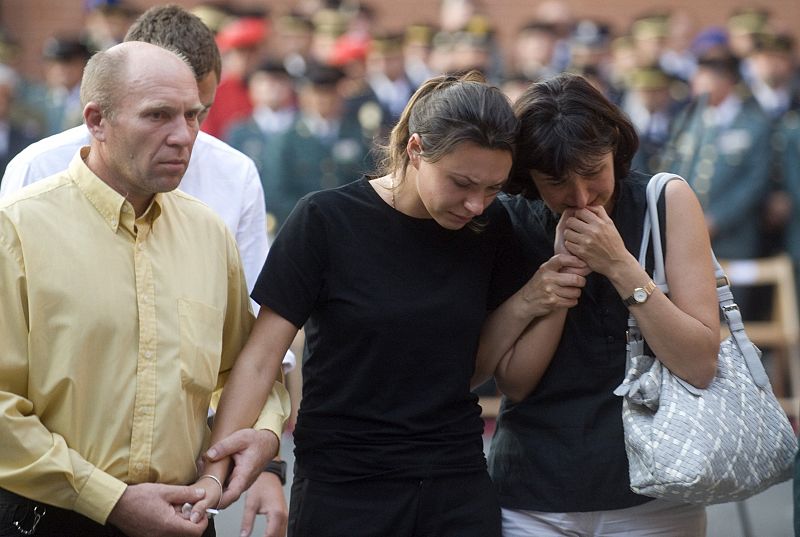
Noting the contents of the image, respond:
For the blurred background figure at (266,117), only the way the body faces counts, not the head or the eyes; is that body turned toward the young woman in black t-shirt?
yes

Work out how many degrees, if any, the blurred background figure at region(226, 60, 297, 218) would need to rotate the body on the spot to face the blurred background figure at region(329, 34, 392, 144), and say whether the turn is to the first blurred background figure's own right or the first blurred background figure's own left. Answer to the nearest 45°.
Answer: approximately 90° to the first blurred background figure's own left

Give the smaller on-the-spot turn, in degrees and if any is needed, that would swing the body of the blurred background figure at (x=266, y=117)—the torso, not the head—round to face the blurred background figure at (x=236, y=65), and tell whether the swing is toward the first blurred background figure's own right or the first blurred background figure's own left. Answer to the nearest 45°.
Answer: approximately 180°

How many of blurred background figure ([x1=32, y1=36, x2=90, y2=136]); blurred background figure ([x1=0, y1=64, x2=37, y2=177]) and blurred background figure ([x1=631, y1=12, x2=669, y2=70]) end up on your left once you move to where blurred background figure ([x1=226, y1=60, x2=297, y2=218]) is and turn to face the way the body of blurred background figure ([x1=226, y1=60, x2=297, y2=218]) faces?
1

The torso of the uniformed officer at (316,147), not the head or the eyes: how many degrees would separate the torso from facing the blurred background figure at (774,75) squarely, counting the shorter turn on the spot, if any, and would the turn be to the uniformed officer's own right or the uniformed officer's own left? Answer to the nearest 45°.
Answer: approximately 90° to the uniformed officer's own left

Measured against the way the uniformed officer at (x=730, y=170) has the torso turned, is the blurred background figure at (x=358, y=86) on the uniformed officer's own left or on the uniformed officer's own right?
on the uniformed officer's own right

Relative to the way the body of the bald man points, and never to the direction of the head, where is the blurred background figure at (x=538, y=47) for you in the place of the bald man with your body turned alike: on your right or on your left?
on your left

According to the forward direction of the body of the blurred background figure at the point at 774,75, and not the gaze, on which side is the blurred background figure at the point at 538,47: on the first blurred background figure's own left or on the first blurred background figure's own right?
on the first blurred background figure's own right

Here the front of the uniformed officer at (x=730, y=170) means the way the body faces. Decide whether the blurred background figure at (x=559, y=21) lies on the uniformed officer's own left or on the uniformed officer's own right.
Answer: on the uniformed officer's own right

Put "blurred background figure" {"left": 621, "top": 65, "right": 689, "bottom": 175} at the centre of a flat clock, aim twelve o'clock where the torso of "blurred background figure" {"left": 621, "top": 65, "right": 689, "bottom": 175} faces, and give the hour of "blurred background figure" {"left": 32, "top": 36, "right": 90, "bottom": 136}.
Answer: "blurred background figure" {"left": 32, "top": 36, "right": 90, "bottom": 136} is roughly at 3 o'clock from "blurred background figure" {"left": 621, "top": 65, "right": 689, "bottom": 175}.

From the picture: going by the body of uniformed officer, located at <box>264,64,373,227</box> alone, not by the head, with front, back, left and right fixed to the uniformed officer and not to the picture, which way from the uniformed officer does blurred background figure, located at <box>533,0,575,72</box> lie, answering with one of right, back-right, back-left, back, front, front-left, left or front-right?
back-left

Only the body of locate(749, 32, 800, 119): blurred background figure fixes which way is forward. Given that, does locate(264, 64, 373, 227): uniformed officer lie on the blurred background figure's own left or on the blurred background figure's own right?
on the blurred background figure's own right

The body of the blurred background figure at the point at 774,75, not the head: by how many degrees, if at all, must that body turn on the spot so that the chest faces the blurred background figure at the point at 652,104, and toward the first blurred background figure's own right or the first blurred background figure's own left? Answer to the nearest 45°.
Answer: approximately 45° to the first blurred background figure's own right

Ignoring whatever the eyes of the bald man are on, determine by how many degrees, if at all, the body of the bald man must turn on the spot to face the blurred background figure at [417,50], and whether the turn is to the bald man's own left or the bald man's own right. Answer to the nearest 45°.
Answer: approximately 135° to the bald man's own left

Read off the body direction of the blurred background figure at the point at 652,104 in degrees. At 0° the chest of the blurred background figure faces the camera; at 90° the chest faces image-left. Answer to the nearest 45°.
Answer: approximately 0°

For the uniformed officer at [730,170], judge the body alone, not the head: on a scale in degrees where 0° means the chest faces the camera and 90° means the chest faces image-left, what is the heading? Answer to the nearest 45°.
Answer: approximately 45°
